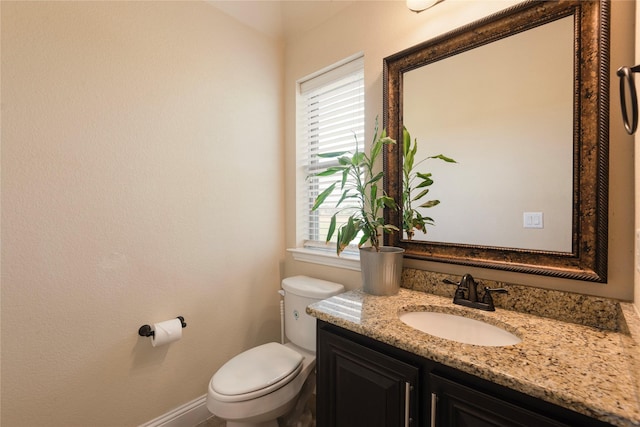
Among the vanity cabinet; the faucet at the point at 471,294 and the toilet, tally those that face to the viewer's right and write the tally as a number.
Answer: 0

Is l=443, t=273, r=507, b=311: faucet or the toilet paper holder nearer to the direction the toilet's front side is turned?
the toilet paper holder

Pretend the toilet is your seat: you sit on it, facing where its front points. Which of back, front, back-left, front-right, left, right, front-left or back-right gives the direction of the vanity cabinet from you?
left

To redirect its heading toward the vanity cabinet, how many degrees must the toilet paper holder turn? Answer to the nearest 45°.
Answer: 0° — it already faces it

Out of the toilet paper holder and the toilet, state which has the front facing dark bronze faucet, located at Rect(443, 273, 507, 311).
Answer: the toilet paper holder

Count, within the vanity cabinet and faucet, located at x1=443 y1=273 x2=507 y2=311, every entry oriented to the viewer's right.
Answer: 0

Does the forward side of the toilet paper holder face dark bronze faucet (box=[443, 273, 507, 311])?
yes

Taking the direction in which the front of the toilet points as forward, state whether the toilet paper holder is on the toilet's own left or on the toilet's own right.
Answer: on the toilet's own right

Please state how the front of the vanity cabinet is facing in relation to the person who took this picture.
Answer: facing the viewer and to the left of the viewer

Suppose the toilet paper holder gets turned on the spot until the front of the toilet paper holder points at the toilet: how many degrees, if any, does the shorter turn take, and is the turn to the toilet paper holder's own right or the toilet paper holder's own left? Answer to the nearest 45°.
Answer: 0° — it already faces it

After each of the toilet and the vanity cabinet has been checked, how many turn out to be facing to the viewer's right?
0
